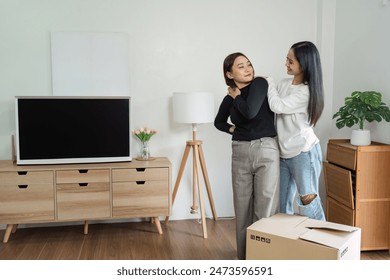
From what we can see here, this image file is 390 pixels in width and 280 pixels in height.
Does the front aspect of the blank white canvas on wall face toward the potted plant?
no

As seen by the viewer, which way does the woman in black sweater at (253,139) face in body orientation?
toward the camera

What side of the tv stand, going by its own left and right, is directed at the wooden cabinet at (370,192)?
left

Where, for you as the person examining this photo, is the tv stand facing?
facing the viewer

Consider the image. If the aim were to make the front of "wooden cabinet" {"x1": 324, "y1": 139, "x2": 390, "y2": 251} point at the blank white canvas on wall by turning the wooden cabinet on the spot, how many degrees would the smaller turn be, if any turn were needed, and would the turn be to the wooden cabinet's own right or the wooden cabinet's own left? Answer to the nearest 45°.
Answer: approximately 45° to the wooden cabinet's own right

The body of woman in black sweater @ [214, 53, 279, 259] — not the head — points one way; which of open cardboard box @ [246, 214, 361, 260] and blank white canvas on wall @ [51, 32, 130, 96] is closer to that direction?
the open cardboard box

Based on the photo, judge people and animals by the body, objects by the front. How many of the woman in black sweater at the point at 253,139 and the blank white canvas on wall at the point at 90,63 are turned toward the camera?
2

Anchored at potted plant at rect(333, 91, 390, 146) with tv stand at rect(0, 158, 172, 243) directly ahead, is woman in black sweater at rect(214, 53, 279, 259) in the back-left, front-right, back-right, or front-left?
front-left

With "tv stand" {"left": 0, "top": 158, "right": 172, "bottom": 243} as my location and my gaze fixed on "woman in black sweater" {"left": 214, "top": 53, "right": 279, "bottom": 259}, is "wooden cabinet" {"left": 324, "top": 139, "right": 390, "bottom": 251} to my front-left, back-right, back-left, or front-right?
front-left

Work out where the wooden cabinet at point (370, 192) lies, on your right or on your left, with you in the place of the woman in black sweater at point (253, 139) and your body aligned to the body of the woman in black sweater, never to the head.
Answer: on your left

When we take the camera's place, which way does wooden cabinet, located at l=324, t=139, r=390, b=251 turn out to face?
facing the viewer and to the left of the viewer

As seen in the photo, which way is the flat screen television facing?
toward the camera

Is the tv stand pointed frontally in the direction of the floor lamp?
no

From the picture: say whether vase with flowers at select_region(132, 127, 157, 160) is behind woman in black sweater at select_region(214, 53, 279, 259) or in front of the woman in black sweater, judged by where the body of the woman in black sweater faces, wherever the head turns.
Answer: behind
